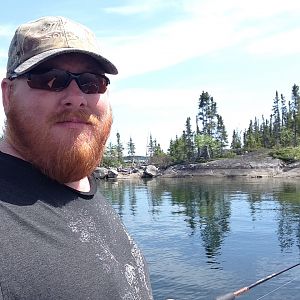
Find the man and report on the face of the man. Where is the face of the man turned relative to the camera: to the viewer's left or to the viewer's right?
to the viewer's right

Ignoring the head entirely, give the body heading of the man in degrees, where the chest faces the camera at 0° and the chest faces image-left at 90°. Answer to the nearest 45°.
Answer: approximately 315°
